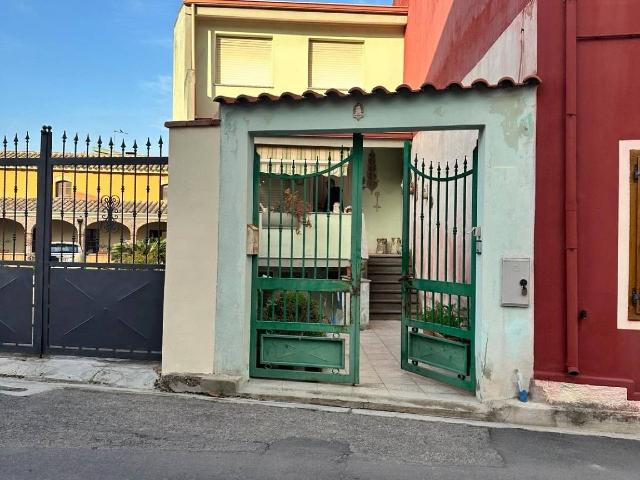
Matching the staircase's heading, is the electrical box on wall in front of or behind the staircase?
in front

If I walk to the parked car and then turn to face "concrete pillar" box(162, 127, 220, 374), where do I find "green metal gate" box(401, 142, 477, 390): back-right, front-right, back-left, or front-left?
front-left

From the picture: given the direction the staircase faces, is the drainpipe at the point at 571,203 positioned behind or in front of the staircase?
in front

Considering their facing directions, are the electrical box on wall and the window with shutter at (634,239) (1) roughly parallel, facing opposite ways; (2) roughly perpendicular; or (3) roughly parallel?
roughly parallel

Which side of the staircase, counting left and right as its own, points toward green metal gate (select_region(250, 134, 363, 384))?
front

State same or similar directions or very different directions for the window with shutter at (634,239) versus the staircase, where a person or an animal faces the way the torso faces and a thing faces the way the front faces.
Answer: same or similar directions

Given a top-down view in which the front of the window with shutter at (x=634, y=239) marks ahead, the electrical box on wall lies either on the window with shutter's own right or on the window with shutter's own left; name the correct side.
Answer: on the window with shutter's own right

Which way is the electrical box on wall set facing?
toward the camera

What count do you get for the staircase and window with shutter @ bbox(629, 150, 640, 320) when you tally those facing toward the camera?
2

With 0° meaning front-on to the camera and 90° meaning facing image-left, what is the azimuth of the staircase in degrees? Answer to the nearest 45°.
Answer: approximately 0°

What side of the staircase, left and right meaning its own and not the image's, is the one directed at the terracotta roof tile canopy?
front
